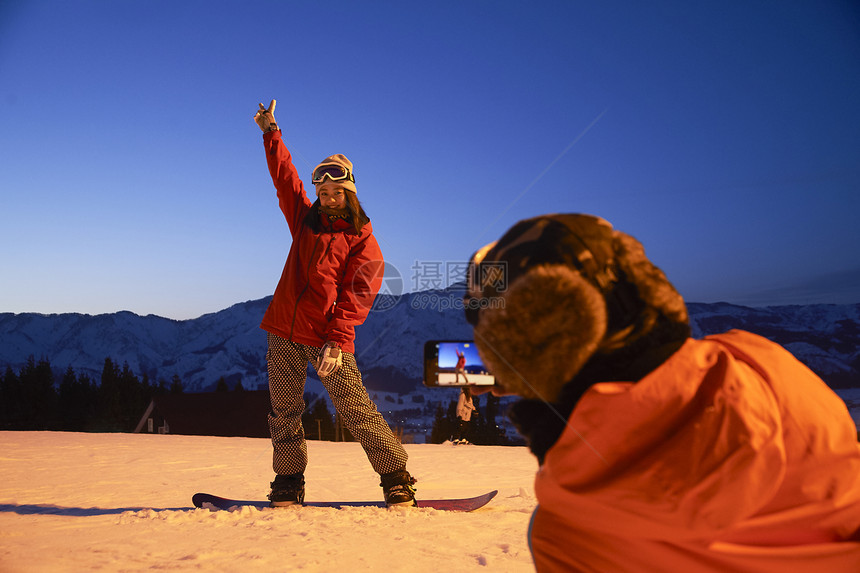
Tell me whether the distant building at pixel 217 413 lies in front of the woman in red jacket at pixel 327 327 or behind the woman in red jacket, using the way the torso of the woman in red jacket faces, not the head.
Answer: behind

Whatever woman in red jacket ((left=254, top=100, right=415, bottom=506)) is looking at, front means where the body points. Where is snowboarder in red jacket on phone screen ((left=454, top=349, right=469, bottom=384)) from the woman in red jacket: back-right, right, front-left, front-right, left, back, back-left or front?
front

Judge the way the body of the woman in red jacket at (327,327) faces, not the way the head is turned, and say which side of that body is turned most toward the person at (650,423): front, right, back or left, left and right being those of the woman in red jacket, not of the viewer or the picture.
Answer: front

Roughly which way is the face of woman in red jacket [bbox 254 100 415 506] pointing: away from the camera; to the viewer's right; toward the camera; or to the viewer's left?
toward the camera

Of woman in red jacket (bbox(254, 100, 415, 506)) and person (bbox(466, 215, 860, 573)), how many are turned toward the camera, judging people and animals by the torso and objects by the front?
1

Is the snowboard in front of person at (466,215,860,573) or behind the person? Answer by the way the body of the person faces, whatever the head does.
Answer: in front

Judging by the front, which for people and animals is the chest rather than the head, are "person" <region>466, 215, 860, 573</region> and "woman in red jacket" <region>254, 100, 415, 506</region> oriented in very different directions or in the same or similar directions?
very different directions

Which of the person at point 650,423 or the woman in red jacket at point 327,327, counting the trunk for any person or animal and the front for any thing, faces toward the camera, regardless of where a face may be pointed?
the woman in red jacket

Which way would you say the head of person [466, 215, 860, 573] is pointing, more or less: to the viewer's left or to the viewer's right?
to the viewer's left

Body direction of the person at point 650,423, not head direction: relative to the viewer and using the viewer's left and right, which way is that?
facing away from the viewer and to the left of the viewer

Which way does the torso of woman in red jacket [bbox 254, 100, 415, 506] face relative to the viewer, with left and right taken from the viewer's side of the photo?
facing the viewer
